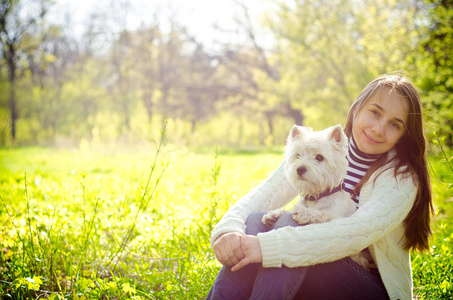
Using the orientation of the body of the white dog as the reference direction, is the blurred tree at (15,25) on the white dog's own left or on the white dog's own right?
on the white dog's own right

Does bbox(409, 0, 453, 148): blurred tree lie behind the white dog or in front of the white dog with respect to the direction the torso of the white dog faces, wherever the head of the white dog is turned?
behind

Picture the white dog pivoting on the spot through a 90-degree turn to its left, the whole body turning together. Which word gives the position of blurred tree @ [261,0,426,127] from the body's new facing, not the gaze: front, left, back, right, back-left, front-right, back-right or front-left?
back-left

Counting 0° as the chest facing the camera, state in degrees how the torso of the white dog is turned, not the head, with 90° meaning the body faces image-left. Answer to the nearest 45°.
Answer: approximately 45°
